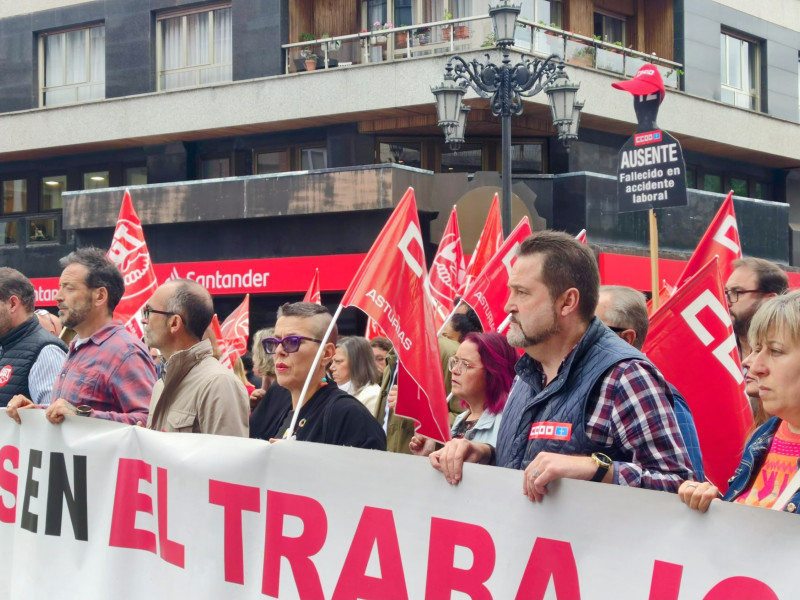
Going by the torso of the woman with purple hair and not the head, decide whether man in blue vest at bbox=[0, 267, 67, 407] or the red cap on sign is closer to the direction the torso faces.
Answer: the man in blue vest

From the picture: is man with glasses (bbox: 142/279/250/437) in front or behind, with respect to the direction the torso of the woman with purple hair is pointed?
in front

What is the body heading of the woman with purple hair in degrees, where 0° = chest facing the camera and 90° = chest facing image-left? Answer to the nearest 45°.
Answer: approximately 45°

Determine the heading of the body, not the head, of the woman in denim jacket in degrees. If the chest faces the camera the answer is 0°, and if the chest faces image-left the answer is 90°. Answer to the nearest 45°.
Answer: approximately 45°

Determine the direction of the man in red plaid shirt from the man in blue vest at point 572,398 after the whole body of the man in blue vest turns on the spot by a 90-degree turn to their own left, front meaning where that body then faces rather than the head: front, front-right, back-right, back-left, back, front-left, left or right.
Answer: back

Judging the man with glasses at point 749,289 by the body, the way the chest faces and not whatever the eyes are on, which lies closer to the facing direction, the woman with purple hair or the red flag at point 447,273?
the woman with purple hair

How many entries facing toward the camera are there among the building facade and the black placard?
2

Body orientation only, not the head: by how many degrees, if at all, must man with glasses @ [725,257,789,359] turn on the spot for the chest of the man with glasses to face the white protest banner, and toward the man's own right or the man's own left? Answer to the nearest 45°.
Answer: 0° — they already face it

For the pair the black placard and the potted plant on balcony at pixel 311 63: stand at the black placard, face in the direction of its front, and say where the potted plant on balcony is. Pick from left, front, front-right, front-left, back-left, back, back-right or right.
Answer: back-right
